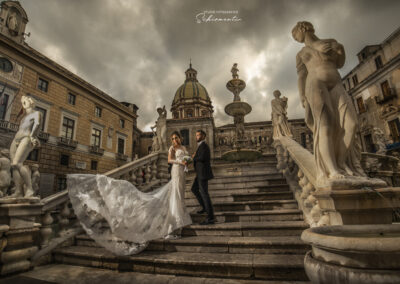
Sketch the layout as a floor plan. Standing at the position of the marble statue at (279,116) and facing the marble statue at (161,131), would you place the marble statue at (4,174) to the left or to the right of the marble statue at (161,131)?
left

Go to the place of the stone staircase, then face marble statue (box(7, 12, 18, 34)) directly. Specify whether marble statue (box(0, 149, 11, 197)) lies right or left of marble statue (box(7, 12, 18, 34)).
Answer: left

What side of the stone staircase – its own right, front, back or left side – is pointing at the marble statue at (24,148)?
right

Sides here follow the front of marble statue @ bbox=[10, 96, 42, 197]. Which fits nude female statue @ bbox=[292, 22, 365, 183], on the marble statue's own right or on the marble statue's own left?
on the marble statue's own left
